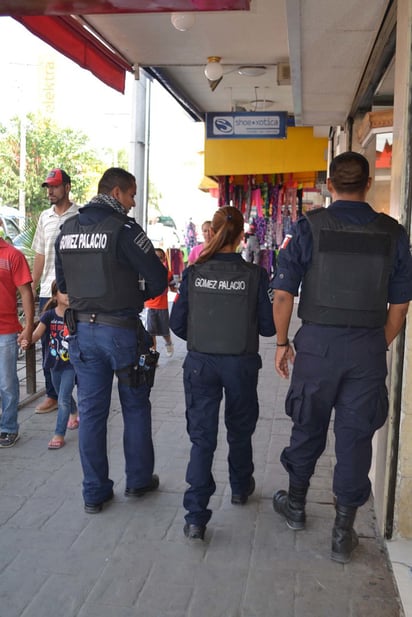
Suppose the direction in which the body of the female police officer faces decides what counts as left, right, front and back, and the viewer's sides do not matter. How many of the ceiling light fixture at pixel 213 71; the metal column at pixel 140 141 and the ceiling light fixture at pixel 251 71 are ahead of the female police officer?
3

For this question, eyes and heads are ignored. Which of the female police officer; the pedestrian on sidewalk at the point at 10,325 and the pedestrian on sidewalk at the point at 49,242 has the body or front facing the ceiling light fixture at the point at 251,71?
the female police officer

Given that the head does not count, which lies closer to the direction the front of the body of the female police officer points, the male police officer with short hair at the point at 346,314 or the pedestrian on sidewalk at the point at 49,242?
the pedestrian on sidewalk

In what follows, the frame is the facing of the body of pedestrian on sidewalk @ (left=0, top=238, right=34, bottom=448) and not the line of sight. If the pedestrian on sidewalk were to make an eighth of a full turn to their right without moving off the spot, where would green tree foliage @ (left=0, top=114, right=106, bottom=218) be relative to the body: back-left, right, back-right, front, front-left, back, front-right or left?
back-right

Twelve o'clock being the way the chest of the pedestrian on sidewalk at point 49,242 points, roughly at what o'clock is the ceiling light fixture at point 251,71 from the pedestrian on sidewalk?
The ceiling light fixture is roughly at 6 o'clock from the pedestrian on sidewalk.

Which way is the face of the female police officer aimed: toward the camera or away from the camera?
away from the camera

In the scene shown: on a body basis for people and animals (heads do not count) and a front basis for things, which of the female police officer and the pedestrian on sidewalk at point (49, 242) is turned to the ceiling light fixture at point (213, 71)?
the female police officer

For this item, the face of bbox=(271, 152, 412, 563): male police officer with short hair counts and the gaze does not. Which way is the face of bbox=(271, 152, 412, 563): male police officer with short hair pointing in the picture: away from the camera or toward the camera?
away from the camera

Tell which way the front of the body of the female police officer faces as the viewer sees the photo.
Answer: away from the camera

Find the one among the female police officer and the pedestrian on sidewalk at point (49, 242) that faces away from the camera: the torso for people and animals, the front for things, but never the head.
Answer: the female police officer

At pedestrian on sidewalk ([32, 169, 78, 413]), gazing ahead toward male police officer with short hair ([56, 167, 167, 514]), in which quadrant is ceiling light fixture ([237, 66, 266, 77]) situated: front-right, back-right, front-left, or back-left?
back-left
